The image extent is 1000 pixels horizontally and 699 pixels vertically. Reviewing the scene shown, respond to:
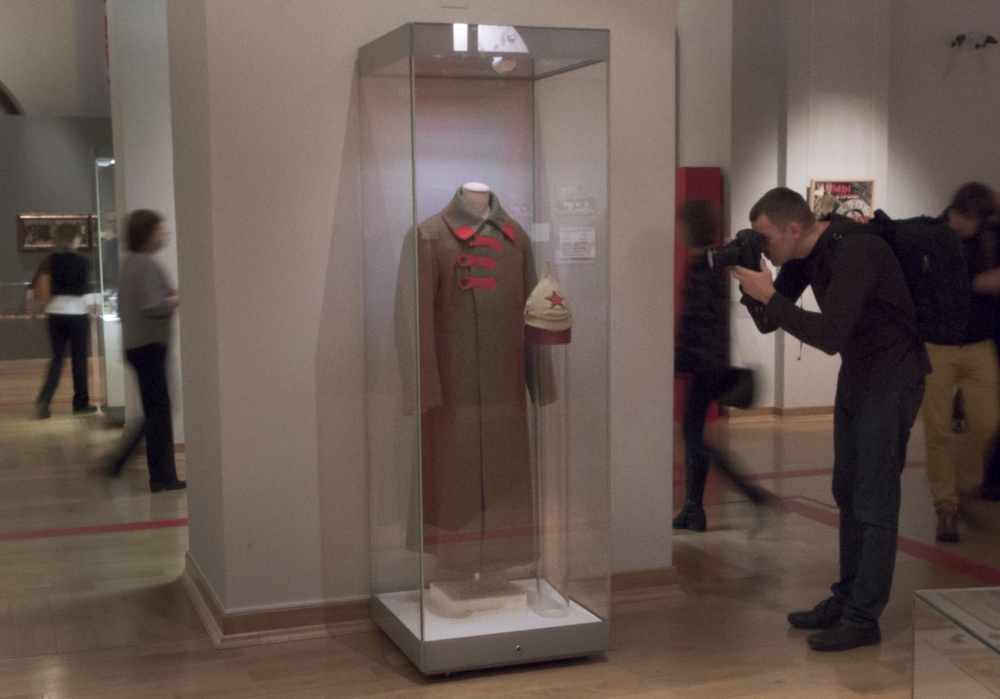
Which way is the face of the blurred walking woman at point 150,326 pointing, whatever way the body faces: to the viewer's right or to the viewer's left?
to the viewer's right

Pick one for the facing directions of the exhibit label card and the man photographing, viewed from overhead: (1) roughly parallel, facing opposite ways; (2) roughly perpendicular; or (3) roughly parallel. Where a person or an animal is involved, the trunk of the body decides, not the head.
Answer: roughly perpendicular

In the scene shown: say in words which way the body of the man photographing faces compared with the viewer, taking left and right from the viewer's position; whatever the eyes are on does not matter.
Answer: facing to the left of the viewer

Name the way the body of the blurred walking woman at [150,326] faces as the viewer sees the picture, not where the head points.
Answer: to the viewer's right

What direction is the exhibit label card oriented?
toward the camera

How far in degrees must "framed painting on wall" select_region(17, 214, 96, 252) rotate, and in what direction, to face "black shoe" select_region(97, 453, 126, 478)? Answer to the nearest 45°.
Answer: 0° — it already faces it

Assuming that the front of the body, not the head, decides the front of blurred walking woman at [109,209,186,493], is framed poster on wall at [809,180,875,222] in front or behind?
in front

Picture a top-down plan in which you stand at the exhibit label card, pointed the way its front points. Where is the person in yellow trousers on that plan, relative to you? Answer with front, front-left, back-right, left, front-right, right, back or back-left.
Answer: back-left

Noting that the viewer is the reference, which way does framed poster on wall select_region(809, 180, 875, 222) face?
facing the viewer

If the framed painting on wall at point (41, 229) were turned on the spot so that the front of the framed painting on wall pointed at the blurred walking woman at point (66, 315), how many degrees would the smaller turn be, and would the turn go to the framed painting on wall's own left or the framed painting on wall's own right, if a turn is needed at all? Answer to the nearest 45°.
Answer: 0° — it already faces them

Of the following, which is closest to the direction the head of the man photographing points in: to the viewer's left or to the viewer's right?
to the viewer's left

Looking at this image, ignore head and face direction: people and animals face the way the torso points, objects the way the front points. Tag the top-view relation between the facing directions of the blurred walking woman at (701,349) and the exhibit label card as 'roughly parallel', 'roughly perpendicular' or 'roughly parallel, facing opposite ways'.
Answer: roughly perpendicular
